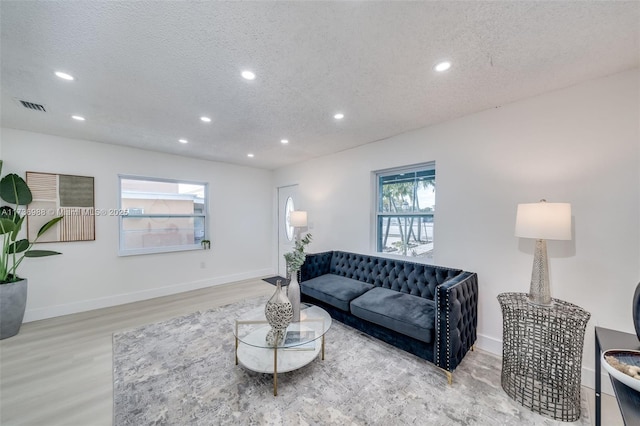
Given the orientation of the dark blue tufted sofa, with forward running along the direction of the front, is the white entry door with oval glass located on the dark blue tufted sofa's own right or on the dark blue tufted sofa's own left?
on the dark blue tufted sofa's own right

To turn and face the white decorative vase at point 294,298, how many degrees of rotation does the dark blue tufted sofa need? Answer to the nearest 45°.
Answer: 0° — it already faces it

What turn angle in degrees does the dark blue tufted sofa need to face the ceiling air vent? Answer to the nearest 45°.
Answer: approximately 45° to its right

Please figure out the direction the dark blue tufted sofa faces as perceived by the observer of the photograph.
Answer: facing the viewer and to the left of the viewer

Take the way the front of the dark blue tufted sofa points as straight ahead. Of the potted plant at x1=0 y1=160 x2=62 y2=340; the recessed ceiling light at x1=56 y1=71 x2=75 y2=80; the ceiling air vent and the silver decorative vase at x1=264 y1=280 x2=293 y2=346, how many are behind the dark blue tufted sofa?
0

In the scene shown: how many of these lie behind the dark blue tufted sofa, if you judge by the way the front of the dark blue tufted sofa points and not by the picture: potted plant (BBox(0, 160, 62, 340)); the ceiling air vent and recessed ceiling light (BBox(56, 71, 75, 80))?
0

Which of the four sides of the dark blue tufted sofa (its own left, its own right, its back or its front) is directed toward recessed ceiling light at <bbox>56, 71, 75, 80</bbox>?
front

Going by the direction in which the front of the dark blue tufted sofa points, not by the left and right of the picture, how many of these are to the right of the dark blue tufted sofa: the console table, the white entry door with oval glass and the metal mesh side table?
1

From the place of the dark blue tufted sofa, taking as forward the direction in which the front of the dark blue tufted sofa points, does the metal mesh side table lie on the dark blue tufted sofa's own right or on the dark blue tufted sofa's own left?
on the dark blue tufted sofa's own left

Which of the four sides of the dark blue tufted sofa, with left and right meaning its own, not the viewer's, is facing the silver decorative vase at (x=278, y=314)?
front
